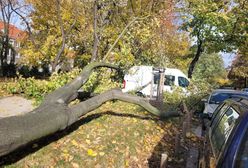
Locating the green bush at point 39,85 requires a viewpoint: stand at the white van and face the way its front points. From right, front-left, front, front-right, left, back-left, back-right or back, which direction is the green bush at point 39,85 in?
back-right

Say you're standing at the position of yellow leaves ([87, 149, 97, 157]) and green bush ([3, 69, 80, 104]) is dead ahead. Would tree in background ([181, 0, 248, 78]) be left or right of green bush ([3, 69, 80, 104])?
right

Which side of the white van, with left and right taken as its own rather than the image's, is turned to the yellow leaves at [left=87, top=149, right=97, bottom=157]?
right

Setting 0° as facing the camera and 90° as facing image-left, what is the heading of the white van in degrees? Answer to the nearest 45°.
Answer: approximately 270°
